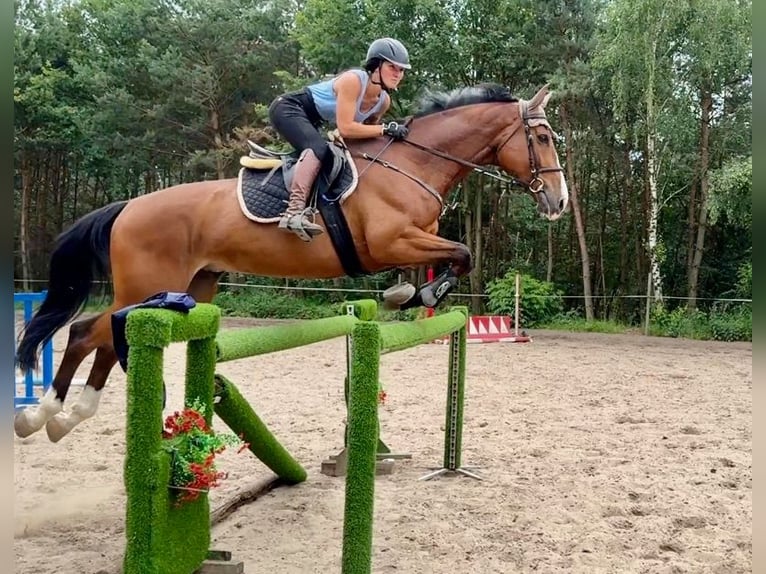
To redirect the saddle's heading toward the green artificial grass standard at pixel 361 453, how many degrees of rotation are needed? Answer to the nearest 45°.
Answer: approximately 90° to its right

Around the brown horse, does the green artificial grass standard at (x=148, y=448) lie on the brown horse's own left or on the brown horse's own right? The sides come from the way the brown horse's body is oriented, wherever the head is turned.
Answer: on the brown horse's own right

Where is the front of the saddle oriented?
to the viewer's right

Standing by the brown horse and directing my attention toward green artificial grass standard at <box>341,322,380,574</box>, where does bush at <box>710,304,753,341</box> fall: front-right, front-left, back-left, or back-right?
back-left

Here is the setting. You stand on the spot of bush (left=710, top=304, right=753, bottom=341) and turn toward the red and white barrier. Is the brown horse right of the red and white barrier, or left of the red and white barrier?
left

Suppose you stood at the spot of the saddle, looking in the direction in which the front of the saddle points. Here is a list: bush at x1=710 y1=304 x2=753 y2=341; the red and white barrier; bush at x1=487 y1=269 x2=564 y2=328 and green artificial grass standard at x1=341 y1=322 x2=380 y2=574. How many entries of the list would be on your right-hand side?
1

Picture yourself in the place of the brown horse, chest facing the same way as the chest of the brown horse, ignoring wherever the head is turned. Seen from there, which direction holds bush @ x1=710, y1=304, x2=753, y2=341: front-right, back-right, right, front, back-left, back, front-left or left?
front-left

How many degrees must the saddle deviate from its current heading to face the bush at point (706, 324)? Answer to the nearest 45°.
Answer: approximately 45° to its left

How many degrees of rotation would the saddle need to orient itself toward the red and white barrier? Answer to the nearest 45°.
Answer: approximately 90° to its left

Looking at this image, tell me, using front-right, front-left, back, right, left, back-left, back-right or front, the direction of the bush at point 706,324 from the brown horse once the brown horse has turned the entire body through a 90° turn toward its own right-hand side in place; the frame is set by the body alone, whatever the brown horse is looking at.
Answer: back-left

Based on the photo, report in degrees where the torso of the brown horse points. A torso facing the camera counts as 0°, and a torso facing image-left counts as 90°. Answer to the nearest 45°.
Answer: approximately 270°
